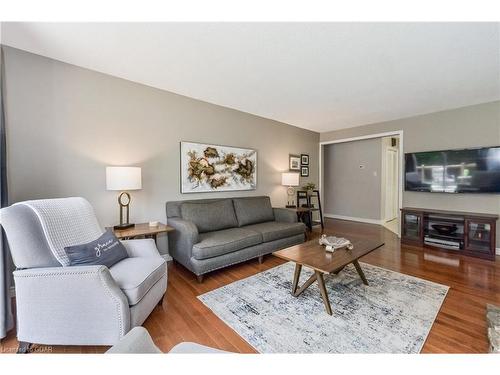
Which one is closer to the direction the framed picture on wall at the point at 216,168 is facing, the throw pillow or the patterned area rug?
the patterned area rug

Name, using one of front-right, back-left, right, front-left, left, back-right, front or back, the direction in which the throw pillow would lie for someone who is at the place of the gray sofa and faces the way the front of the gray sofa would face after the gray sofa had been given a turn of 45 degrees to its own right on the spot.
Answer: front-right

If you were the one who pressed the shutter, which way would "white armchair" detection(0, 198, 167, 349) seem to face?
facing the viewer and to the right of the viewer

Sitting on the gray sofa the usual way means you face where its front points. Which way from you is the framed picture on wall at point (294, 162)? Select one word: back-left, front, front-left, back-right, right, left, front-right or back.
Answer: left

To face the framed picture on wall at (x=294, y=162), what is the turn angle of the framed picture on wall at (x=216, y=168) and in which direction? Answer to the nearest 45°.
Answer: approximately 90° to its left

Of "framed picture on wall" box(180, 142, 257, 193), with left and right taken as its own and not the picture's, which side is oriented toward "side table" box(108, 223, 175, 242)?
right

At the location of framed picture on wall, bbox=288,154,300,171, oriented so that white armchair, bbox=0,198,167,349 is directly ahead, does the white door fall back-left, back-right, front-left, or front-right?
back-left

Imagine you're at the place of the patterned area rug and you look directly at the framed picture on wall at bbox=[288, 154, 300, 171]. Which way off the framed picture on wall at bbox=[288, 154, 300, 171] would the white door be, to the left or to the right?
right

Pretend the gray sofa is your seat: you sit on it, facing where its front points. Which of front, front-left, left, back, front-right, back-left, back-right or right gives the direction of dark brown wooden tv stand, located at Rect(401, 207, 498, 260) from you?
front-left

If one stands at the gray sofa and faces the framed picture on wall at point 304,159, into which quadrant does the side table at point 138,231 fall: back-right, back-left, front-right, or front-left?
back-left
